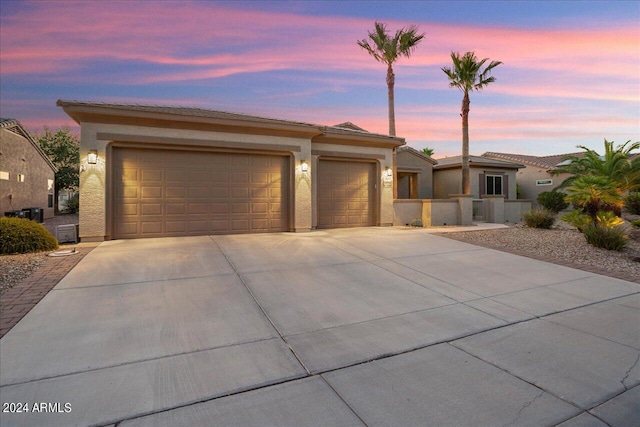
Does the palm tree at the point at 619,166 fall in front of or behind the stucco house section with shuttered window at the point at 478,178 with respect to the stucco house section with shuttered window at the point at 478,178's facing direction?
in front

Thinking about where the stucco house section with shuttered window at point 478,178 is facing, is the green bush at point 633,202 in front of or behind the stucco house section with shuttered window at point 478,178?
in front

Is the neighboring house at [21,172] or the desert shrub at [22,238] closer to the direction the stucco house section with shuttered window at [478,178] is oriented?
the desert shrub

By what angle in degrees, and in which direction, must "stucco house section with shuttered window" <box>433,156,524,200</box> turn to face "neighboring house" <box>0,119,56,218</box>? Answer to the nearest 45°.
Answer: approximately 45° to its right

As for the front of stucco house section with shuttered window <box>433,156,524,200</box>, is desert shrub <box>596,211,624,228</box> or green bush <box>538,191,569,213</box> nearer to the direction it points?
the desert shrub

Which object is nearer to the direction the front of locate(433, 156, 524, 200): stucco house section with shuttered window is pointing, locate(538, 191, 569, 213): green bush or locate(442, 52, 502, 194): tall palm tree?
the tall palm tree

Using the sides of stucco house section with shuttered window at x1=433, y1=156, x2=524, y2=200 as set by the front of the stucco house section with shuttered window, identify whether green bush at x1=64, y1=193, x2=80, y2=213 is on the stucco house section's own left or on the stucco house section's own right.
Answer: on the stucco house section's own right

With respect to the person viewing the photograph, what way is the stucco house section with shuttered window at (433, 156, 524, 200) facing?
facing the viewer

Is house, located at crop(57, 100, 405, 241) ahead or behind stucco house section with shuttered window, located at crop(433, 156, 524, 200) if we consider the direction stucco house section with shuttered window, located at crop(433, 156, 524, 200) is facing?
ahead

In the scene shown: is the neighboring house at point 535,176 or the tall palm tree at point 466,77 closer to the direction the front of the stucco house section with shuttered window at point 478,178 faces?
the tall palm tree

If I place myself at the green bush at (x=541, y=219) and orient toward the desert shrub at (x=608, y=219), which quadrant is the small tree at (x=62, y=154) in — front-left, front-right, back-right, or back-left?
back-right
